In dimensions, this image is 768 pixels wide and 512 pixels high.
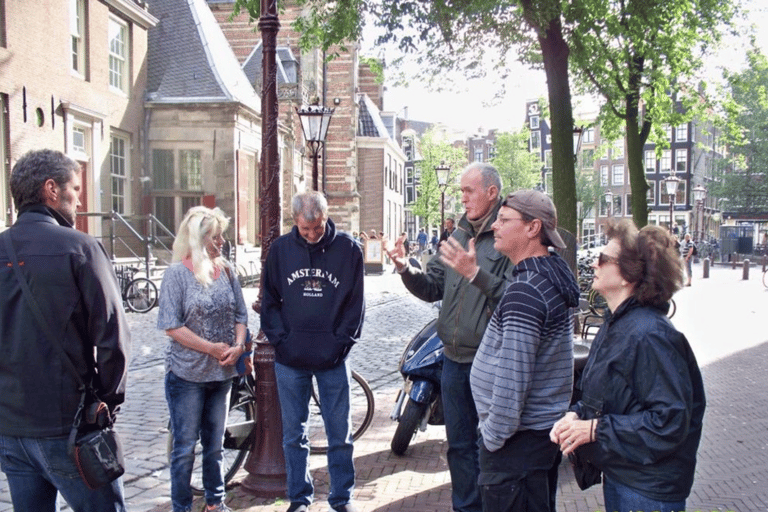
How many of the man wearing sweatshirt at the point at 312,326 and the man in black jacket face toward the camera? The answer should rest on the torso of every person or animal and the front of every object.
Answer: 1

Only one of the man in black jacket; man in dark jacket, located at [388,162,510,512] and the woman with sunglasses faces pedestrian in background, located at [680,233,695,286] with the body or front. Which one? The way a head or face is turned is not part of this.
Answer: the man in black jacket

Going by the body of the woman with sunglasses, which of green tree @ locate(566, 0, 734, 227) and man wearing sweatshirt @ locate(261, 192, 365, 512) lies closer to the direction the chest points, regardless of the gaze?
the man wearing sweatshirt

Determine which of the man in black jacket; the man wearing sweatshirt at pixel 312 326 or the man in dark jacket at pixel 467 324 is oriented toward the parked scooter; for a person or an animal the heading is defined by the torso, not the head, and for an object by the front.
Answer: the man in black jacket

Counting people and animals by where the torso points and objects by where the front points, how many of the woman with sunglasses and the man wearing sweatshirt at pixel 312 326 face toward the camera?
1

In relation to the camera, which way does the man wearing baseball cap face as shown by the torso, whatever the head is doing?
to the viewer's left

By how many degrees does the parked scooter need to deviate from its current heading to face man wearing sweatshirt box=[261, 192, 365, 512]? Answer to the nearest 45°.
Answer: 0° — it already faces them

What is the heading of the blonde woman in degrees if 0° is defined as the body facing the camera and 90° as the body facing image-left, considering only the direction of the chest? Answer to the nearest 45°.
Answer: approximately 315°

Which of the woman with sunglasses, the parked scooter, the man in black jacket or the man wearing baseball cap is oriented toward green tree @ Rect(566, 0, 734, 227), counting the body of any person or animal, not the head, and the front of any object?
the man in black jacket

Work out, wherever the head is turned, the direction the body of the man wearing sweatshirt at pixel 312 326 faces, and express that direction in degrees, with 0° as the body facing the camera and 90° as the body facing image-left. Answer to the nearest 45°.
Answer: approximately 0°

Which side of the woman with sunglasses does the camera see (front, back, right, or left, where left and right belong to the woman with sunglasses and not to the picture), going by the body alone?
left
